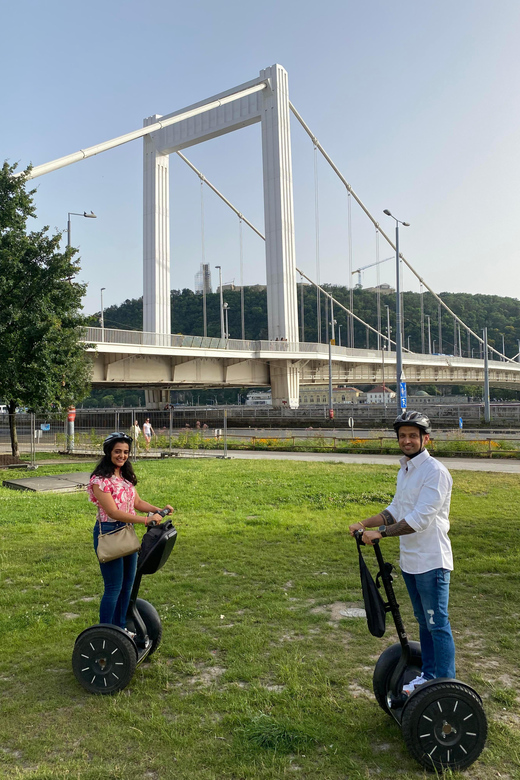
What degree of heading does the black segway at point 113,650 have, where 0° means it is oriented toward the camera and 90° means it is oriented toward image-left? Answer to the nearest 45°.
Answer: approximately 315°

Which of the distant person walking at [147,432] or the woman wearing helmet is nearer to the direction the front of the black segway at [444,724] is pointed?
the woman wearing helmet

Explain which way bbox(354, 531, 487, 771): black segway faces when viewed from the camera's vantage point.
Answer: facing the viewer and to the left of the viewer

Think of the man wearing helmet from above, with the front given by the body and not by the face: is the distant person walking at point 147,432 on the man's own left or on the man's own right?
on the man's own right

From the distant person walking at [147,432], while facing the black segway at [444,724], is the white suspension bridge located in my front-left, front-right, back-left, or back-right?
back-left

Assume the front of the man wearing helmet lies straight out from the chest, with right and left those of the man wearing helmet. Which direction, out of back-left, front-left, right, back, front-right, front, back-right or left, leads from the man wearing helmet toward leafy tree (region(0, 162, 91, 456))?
right

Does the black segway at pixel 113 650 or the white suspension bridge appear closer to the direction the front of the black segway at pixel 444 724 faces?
the black segway

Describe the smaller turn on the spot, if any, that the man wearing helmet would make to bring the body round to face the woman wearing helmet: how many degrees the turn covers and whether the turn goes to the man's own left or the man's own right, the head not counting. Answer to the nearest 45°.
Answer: approximately 45° to the man's own right

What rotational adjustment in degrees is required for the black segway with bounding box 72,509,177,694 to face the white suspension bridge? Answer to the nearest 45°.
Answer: approximately 135° to its left

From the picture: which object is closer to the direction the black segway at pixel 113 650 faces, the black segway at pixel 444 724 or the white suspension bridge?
the black segway

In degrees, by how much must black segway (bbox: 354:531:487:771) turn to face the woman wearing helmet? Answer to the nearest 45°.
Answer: approximately 45° to its right

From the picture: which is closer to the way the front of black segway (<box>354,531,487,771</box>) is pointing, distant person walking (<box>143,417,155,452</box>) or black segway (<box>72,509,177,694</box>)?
the black segway
